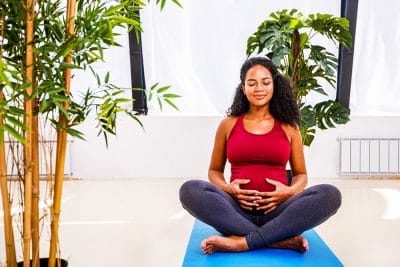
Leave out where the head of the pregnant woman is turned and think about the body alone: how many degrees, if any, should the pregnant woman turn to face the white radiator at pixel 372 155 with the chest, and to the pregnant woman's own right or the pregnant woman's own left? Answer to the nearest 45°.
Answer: approximately 180°

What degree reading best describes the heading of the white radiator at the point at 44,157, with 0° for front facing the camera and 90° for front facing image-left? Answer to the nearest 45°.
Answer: approximately 0°

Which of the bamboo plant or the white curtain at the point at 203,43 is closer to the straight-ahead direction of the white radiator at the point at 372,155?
the bamboo plant

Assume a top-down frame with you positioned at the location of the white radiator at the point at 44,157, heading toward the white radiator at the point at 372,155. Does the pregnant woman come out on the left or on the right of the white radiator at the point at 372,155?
right

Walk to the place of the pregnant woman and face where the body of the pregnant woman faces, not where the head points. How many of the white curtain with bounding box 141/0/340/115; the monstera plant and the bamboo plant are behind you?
2

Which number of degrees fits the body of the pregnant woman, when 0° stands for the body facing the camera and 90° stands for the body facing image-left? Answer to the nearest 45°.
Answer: approximately 0°

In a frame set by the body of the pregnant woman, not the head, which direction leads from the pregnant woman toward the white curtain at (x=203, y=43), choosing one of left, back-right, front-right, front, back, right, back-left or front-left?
back

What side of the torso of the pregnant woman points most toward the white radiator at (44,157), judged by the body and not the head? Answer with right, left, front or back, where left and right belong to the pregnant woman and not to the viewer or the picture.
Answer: right

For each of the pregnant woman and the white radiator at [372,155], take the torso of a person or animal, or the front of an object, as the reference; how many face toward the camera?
2
